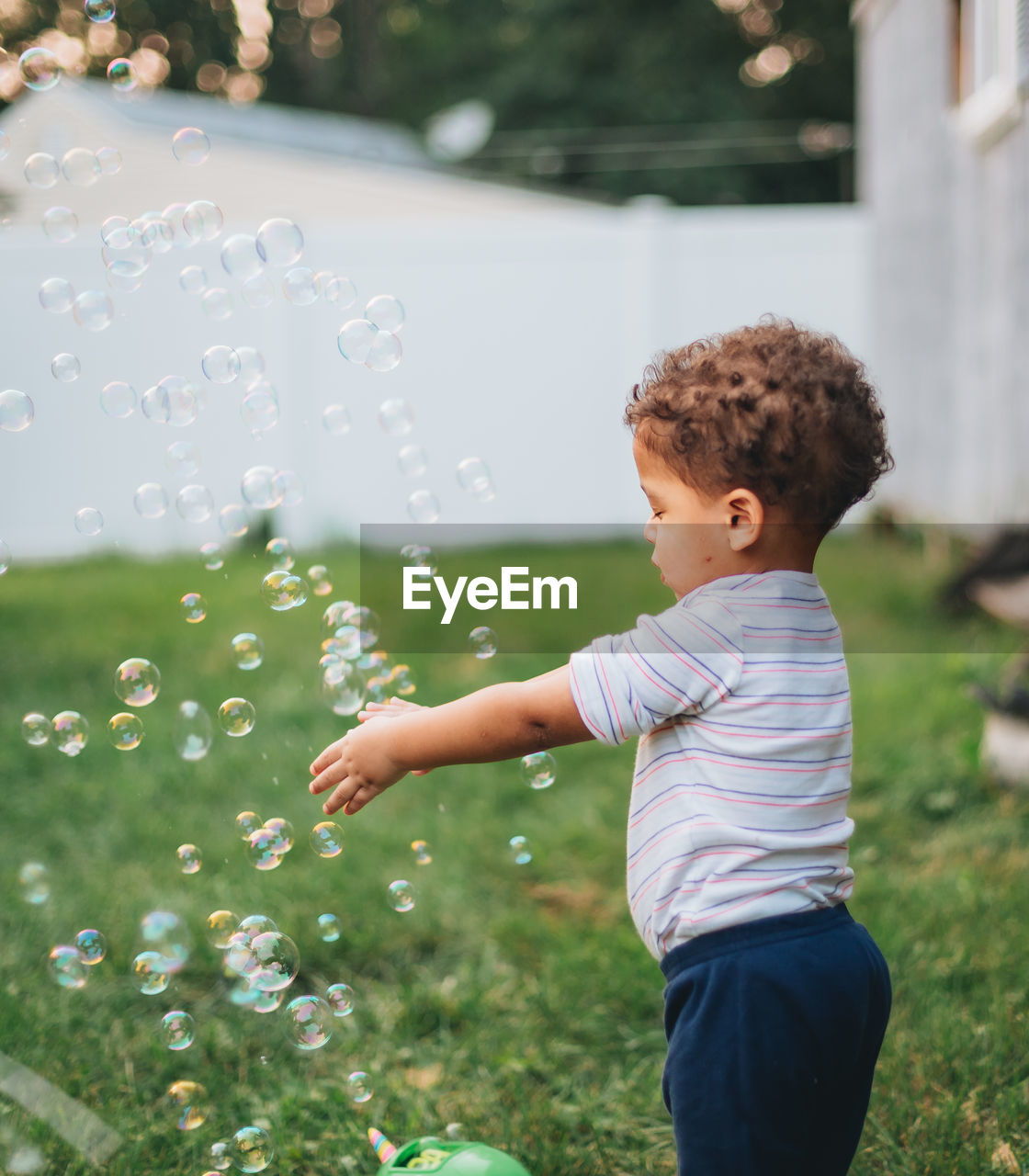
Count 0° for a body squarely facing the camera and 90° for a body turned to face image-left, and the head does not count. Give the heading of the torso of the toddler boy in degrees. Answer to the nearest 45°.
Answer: approximately 90°

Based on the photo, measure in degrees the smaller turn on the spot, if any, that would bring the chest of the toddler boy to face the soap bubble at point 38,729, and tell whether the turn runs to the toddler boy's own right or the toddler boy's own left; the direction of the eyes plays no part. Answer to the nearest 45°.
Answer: approximately 45° to the toddler boy's own right

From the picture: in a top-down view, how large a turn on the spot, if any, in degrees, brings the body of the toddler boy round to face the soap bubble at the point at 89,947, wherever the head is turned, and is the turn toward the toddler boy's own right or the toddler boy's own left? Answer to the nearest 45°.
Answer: approximately 45° to the toddler boy's own right

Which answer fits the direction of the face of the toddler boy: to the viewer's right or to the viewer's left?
to the viewer's left

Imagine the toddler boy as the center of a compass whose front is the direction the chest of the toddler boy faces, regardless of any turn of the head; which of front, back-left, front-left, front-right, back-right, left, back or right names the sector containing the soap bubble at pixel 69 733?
front-right

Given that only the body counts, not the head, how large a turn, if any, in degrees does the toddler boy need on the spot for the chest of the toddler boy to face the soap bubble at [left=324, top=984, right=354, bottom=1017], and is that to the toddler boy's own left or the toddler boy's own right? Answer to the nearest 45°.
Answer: approximately 45° to the toddler boy's own right
